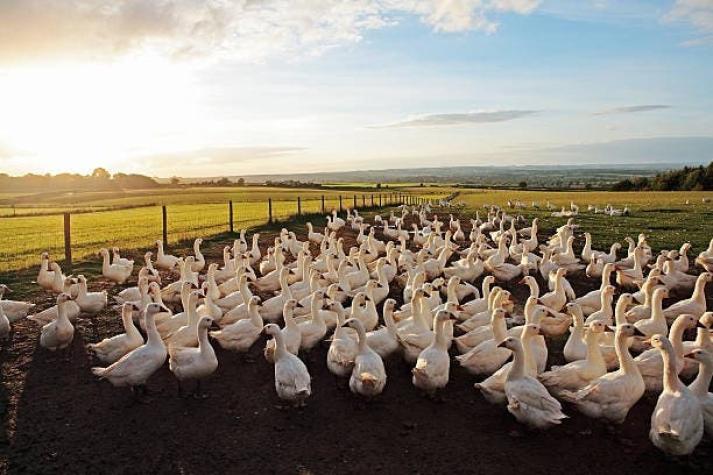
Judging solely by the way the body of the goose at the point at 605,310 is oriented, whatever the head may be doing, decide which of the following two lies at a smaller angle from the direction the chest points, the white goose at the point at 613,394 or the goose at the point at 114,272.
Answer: the white goose

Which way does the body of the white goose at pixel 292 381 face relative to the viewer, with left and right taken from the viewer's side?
facing away from the viewer and to the left of the viewer

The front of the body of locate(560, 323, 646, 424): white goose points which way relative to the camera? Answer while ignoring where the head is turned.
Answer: to the viewer's right

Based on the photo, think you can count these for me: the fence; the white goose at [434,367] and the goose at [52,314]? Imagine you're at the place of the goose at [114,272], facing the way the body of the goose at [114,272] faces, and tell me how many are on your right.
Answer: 1

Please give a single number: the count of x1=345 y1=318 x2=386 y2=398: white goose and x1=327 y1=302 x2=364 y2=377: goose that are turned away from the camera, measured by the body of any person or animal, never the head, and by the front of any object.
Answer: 2

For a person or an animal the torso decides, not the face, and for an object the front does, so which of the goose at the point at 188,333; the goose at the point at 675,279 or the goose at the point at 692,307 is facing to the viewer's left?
the goose at the point at 675,279
